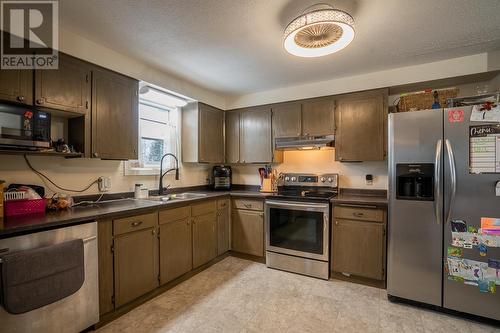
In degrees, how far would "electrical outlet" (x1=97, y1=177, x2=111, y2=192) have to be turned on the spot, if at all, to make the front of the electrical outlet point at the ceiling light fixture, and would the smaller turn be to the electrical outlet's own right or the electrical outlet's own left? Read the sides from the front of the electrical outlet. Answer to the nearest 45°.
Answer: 0° — it already faces it

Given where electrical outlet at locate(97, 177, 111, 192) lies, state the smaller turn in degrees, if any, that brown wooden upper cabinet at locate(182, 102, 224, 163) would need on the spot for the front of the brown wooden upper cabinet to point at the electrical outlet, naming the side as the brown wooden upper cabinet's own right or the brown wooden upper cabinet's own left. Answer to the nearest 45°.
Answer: approximately 90° to the brown wooden upper cabinet's own right

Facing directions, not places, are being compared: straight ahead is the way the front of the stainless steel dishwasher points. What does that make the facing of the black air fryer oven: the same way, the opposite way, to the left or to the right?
to the right

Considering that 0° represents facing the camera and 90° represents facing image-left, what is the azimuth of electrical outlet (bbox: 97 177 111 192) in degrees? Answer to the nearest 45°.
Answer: approximately 315°

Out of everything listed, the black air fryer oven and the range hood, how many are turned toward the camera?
2

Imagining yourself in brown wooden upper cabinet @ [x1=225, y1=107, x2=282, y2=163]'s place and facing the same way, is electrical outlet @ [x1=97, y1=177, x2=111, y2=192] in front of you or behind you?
in front

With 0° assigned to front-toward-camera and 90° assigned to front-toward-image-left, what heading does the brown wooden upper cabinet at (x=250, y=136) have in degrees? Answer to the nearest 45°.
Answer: approximately 45°

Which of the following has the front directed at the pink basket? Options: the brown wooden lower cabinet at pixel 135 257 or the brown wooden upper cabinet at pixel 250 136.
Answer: the brown wooden upper cabinet

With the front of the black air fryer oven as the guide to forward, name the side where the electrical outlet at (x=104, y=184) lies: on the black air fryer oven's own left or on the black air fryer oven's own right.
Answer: on the black air fryer oven's own right

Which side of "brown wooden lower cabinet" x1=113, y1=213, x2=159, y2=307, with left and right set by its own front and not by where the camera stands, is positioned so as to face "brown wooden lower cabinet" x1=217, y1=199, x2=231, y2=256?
left

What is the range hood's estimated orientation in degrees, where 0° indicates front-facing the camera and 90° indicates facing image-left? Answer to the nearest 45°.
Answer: approximately 0°

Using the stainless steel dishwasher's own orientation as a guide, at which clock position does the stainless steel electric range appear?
The stainless steel electric range is roughly at 11 o'clock from the stainless steel dishwasher.

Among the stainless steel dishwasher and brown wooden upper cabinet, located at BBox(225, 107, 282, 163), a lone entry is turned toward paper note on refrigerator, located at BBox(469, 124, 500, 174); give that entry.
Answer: the stainless steel dishwasher
